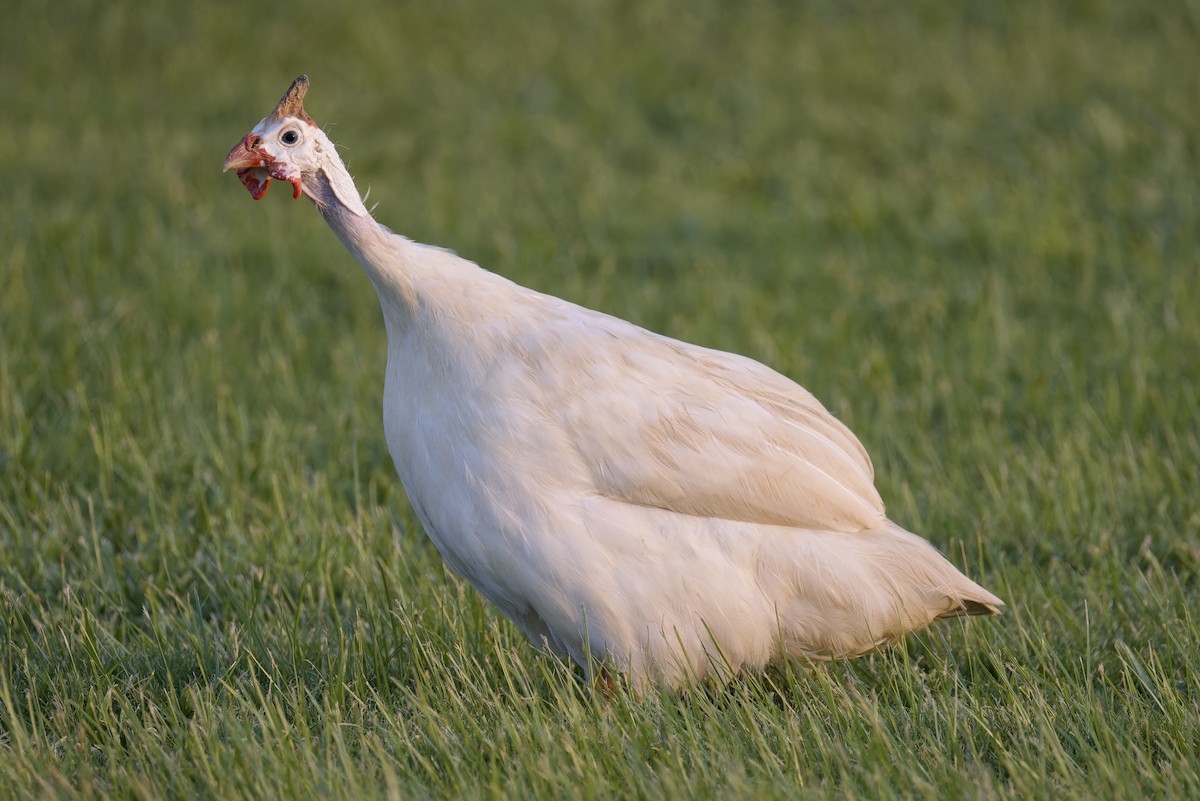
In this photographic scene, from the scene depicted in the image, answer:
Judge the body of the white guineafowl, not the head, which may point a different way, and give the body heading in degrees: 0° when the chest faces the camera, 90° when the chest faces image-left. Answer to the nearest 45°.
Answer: approximately 90°
